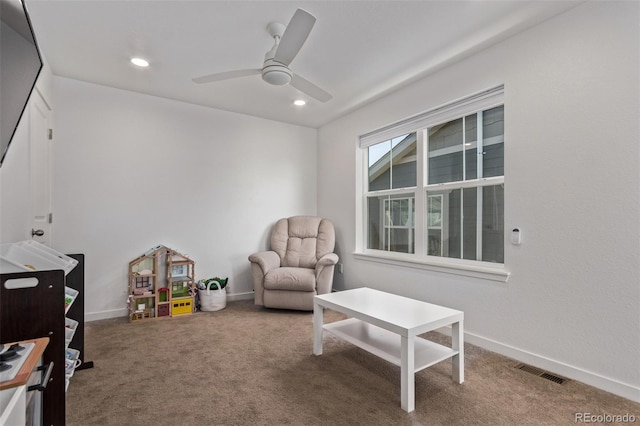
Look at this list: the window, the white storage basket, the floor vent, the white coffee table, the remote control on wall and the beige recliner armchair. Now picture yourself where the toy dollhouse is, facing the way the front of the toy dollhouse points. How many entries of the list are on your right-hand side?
0

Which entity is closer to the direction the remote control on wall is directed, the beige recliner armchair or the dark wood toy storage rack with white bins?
the dark wood toy storage rack with white bins

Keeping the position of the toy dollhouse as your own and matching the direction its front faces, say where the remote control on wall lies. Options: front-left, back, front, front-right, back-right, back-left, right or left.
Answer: front-left

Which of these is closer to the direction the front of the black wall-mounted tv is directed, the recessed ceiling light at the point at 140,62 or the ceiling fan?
the ceiling fan

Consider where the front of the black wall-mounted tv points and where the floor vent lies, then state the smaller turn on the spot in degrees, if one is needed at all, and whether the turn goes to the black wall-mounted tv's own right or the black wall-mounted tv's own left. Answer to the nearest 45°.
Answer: approximately 45° to the black wall-mounted tv's own right

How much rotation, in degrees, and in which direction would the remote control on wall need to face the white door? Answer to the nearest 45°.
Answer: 0° — it already faces it

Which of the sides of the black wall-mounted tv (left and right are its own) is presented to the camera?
right

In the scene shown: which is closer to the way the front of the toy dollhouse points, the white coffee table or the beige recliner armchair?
the white coffee table

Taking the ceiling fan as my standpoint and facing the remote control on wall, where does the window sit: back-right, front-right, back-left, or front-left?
front-left

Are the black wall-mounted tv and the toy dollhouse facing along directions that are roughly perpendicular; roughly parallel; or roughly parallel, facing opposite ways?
roughly perpendicular

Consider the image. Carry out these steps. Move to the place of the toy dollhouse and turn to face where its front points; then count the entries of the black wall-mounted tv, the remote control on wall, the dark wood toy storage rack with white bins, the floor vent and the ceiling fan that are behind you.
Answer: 0

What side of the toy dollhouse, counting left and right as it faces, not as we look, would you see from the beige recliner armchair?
left

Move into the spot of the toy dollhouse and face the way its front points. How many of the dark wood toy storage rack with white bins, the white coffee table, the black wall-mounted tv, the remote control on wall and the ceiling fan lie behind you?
0

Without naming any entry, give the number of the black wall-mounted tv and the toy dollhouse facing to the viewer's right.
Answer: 1

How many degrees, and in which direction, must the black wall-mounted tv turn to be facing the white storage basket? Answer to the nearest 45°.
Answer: approximately 45° to its left

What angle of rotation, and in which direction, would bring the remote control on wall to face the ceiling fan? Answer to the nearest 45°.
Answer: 0° — it already faces it

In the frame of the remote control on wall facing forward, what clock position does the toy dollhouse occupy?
The toy dollhouse is roughly at 1 o'clock from the remote control on wall.

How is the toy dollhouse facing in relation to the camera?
toward the camera

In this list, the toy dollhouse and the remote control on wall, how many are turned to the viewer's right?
0
